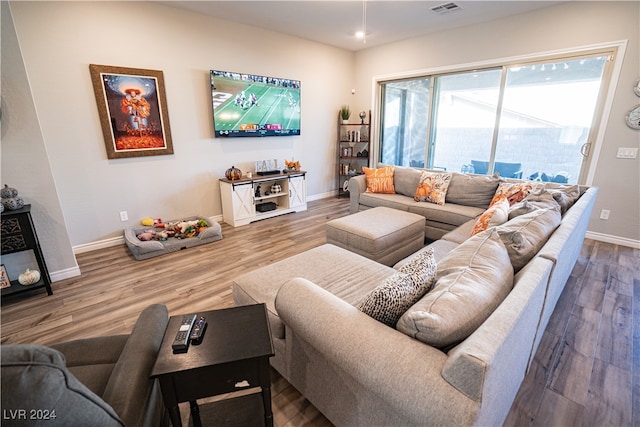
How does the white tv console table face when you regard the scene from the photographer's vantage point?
facing the viewer and to the right of the viewer

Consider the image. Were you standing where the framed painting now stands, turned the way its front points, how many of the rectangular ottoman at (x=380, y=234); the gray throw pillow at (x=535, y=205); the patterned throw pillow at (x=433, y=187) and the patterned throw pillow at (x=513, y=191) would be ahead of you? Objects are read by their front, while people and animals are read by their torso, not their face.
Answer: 4

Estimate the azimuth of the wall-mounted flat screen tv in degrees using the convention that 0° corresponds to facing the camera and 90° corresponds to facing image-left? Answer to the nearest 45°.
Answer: approximately 315°

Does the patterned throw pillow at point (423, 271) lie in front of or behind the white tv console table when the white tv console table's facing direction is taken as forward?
in front

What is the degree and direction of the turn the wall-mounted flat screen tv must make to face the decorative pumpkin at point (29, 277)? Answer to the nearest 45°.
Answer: approximately 90° to its right

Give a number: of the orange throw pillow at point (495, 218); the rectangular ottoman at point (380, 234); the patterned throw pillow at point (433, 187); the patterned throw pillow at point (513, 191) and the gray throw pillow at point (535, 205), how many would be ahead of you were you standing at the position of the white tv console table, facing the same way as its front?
5

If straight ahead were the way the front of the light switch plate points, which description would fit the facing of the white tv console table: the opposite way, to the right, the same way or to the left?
to the left

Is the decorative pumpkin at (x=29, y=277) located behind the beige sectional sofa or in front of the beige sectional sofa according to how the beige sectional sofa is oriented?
in front

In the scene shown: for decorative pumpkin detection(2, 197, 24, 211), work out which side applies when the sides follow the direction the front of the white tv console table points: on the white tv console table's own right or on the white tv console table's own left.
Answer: on the white tv console table's own right

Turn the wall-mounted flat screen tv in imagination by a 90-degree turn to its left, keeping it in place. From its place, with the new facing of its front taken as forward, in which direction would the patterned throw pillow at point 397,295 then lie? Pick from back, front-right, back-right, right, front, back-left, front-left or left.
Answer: back-right

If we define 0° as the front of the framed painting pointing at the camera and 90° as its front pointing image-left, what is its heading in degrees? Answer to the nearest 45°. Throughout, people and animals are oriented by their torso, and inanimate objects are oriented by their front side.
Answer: approximately 315°

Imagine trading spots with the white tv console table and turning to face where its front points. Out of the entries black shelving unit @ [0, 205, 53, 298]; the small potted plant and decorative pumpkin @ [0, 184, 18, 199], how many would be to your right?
2
